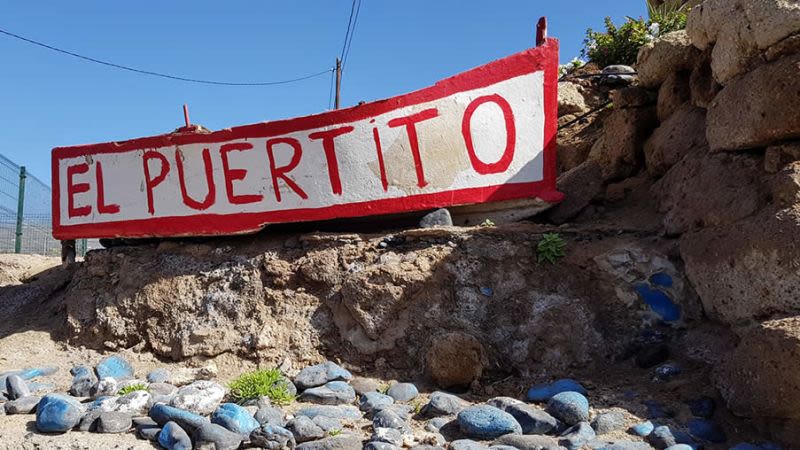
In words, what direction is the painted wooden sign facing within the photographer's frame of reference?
facing the viewer and to the left of the viewer

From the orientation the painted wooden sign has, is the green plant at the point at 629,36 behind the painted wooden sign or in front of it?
behind

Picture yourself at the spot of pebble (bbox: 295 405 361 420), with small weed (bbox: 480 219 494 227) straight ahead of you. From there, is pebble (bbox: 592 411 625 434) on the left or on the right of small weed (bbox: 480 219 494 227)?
right

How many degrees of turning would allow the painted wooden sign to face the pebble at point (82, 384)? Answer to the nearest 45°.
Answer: approximately 45° to its right

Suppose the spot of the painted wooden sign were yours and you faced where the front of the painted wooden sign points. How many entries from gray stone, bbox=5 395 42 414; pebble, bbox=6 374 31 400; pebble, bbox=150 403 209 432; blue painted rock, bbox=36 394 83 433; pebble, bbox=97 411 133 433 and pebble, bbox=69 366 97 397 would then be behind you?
0

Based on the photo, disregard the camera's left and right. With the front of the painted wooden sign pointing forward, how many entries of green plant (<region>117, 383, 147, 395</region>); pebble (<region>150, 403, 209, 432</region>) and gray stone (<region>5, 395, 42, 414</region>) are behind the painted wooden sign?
0

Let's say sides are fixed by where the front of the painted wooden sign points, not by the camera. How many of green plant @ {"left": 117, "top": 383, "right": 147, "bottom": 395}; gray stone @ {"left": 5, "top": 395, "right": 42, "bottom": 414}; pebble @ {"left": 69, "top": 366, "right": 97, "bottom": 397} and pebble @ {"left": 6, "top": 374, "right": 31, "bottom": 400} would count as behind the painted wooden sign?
0

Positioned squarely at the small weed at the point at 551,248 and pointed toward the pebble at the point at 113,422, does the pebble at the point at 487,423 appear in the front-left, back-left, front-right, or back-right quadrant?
front-left

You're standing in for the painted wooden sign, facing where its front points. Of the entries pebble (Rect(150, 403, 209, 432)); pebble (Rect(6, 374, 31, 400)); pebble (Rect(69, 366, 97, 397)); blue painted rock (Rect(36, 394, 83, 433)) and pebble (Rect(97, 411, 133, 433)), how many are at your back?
0

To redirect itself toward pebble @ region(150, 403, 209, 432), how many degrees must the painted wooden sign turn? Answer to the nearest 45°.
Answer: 0° — it already faces it

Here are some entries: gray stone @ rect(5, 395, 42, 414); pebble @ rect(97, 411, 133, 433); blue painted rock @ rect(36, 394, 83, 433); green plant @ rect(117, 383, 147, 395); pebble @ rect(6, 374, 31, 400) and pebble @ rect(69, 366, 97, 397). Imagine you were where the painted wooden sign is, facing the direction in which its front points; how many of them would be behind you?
0
